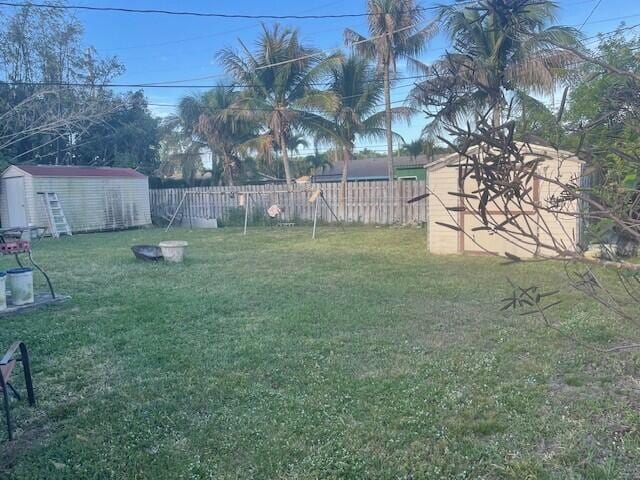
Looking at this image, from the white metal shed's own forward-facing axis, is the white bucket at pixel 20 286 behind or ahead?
ahead

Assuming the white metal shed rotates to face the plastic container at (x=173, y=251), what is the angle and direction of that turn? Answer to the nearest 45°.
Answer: approximately 45° to its left

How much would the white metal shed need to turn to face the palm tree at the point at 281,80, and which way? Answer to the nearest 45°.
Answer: approximately 135° to its left

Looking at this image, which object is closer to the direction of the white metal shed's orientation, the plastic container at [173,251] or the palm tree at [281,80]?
the plastic container

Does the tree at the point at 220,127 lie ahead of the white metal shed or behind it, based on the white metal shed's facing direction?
behind

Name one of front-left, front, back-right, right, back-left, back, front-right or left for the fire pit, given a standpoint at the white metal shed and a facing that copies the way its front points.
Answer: front-left

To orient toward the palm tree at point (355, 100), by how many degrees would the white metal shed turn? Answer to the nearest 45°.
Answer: approximately 135° to its left

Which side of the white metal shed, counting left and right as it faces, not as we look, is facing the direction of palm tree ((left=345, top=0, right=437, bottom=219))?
back
